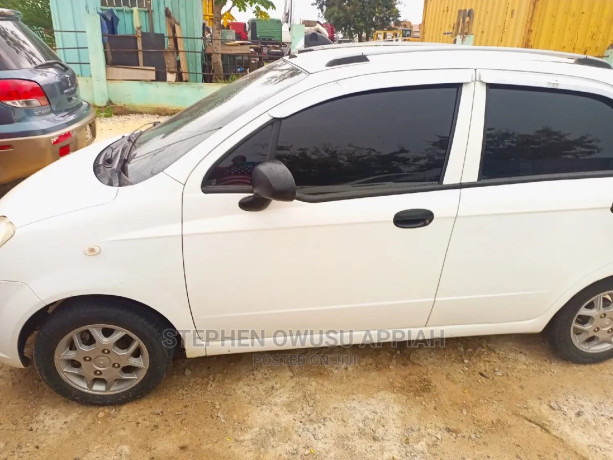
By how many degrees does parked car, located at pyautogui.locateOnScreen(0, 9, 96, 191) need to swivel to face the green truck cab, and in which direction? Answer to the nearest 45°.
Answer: approximately 90° to its right

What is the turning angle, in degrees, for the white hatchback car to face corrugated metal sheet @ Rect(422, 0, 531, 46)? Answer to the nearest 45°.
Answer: approximately 90° to its right

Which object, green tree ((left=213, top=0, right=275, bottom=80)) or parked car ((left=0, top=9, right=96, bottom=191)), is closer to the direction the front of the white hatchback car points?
the parked car

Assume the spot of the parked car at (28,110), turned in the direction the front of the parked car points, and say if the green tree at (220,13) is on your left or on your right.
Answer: on your right

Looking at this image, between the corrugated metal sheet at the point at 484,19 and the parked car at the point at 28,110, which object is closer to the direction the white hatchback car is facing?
the parked car

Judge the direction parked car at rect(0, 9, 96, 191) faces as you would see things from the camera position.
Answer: facing away from the viewer and to the left of the viewer

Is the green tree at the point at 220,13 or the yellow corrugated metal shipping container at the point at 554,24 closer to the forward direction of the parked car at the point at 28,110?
the green tree

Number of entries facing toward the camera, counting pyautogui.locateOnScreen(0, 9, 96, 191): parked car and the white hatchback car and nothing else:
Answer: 0

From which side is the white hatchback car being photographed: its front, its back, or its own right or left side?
left
